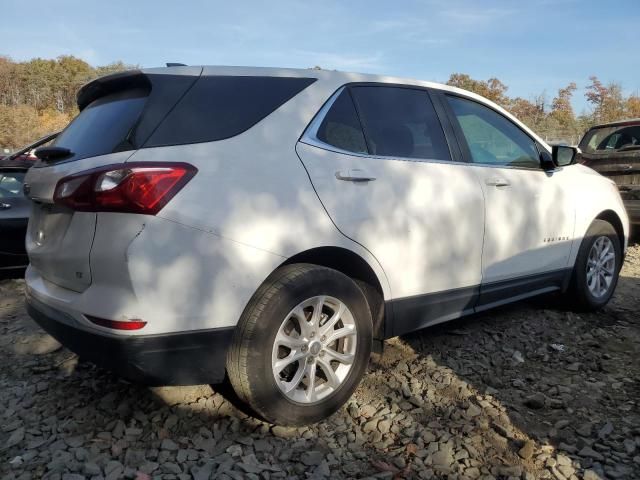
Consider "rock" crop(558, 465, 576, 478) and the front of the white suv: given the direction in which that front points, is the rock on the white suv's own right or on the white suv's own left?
on the white suv's own right

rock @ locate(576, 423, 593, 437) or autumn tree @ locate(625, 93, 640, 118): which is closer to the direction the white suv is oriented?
the autumn tree

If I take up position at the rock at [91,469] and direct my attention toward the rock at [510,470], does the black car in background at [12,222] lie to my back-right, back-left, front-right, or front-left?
back-left

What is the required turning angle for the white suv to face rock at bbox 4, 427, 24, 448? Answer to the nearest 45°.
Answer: approximately 135° to its left

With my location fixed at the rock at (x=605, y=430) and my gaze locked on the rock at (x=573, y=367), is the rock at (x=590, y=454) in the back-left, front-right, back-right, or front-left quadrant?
back-left

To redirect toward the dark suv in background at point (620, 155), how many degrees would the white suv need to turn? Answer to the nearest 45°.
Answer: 0° — it already faces it

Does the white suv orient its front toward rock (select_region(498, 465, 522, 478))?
no

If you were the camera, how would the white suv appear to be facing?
facing away from the viewer and to the right of the viewer

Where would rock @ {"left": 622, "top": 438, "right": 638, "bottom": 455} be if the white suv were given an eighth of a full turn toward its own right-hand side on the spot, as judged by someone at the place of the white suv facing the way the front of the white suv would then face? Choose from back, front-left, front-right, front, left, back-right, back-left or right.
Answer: front

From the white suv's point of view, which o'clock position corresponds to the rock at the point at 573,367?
The rock is roughly at 1 o'clock from the white suv.

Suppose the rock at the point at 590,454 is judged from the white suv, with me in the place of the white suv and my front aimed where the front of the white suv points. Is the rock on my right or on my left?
on my right
